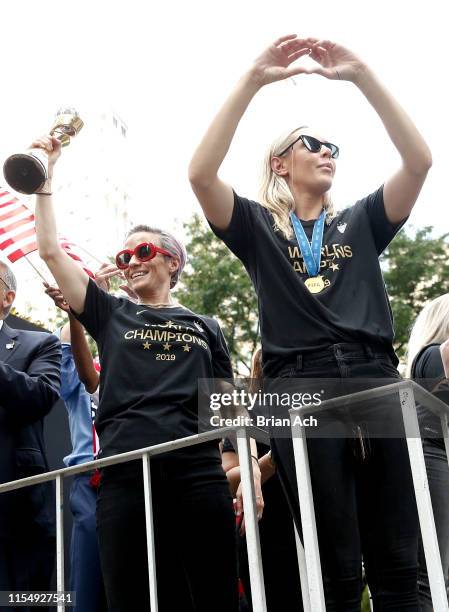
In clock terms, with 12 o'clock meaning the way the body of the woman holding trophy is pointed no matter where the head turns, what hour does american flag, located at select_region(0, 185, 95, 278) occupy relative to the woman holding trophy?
The american flag is roughly at 5 o'clock from the woman holding trophy.

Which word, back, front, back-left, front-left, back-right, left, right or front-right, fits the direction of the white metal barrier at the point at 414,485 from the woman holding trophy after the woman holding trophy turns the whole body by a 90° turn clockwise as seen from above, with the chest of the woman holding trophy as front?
back-left

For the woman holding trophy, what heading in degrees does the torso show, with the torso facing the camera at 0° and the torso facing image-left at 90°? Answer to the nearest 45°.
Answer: approximately 0°

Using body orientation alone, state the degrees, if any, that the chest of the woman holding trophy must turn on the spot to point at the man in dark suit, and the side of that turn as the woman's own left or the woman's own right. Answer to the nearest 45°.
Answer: approximately 135° to the woman's own right

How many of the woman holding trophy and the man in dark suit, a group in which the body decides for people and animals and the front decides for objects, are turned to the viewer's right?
0

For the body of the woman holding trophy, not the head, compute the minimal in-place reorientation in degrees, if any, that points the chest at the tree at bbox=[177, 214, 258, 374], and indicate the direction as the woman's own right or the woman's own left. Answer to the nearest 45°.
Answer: approximately 180°

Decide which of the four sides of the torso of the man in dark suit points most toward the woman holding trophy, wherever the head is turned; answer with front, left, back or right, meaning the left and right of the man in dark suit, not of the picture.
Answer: left

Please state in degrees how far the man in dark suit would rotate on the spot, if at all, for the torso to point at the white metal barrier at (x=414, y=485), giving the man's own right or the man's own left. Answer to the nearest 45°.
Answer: approximately 90° to the man's own left

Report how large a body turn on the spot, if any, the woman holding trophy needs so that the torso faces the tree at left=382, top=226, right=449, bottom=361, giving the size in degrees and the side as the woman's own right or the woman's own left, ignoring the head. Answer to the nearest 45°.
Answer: approximately 135° to the woman's own left
